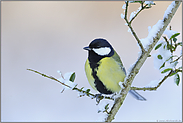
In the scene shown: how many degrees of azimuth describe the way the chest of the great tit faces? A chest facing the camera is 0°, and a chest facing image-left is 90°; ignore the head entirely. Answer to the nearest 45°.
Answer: approximately 45°
